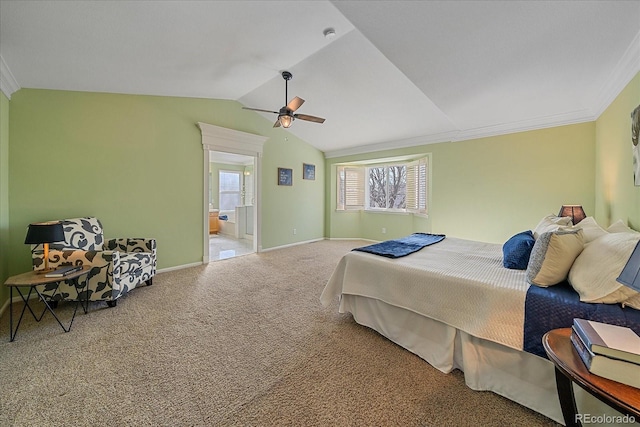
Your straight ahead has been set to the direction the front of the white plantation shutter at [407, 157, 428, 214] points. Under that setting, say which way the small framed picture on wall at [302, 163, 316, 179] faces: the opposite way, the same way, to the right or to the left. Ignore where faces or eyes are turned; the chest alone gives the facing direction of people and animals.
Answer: to the left

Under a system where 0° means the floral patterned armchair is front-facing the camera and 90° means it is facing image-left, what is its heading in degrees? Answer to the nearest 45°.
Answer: approximately 315°

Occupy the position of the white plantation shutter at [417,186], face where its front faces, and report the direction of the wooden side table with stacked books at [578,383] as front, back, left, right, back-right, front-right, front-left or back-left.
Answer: front-left

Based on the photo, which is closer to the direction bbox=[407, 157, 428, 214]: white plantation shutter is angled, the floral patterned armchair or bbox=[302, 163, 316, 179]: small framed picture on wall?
the floral patterned armchair

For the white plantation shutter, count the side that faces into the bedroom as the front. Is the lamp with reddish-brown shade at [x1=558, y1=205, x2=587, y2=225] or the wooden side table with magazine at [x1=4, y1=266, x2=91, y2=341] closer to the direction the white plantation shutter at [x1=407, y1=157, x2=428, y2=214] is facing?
the wooden side table with magazine

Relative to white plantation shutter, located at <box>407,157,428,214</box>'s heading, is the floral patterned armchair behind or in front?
in front

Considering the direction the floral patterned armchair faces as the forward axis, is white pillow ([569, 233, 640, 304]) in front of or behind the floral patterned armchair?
in front

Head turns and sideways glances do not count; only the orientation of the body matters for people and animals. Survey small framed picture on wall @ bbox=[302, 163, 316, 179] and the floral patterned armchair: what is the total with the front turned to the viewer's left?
0

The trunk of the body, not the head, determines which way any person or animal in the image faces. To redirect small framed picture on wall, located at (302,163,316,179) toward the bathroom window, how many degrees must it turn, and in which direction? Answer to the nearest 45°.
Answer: approximately 180°

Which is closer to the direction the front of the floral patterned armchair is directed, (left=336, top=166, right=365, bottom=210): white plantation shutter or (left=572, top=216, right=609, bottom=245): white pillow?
the white pillow
